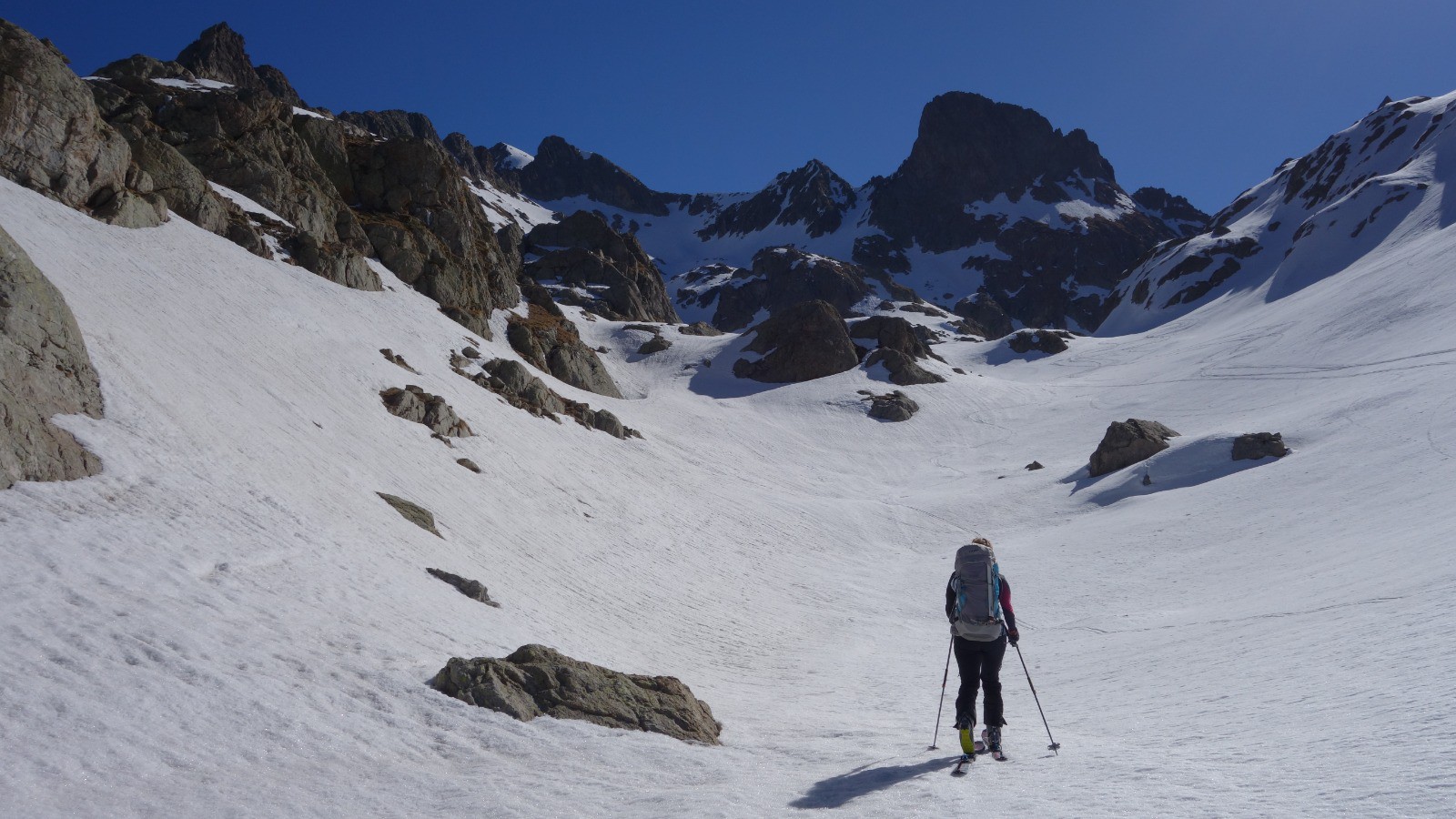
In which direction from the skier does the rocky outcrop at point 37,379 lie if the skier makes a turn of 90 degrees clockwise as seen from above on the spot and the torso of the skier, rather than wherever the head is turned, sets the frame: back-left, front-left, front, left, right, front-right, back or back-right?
back

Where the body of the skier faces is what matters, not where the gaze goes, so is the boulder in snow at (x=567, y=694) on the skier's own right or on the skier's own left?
on the skier's own left

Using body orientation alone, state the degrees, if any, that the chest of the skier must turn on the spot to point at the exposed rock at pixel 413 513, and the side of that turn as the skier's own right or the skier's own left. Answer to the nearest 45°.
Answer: approximately 45° to the skier's own left

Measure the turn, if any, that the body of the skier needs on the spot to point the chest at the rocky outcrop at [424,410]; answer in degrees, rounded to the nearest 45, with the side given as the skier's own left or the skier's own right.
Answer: approximately 45° to the skier's own left

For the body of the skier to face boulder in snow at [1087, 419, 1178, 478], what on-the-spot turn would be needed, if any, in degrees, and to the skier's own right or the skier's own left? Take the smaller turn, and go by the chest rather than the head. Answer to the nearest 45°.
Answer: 0° — they already face it

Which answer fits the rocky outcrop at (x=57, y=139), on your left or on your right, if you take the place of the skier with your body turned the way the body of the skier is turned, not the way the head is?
on your left

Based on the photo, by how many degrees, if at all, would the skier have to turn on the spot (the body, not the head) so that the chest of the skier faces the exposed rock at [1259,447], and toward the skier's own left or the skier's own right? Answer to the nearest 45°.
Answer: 0° — they already face it

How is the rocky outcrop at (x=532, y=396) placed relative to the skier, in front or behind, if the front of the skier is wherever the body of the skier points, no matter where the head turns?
in front

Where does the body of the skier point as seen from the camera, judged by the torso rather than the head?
away from the camera
